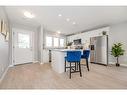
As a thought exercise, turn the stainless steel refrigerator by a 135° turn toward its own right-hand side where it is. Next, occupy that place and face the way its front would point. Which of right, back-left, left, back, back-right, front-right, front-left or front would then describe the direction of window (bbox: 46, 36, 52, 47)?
left

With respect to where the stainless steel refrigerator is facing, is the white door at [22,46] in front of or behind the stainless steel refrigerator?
in front

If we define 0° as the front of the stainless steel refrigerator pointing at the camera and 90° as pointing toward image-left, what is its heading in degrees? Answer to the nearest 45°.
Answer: approximately 45°
